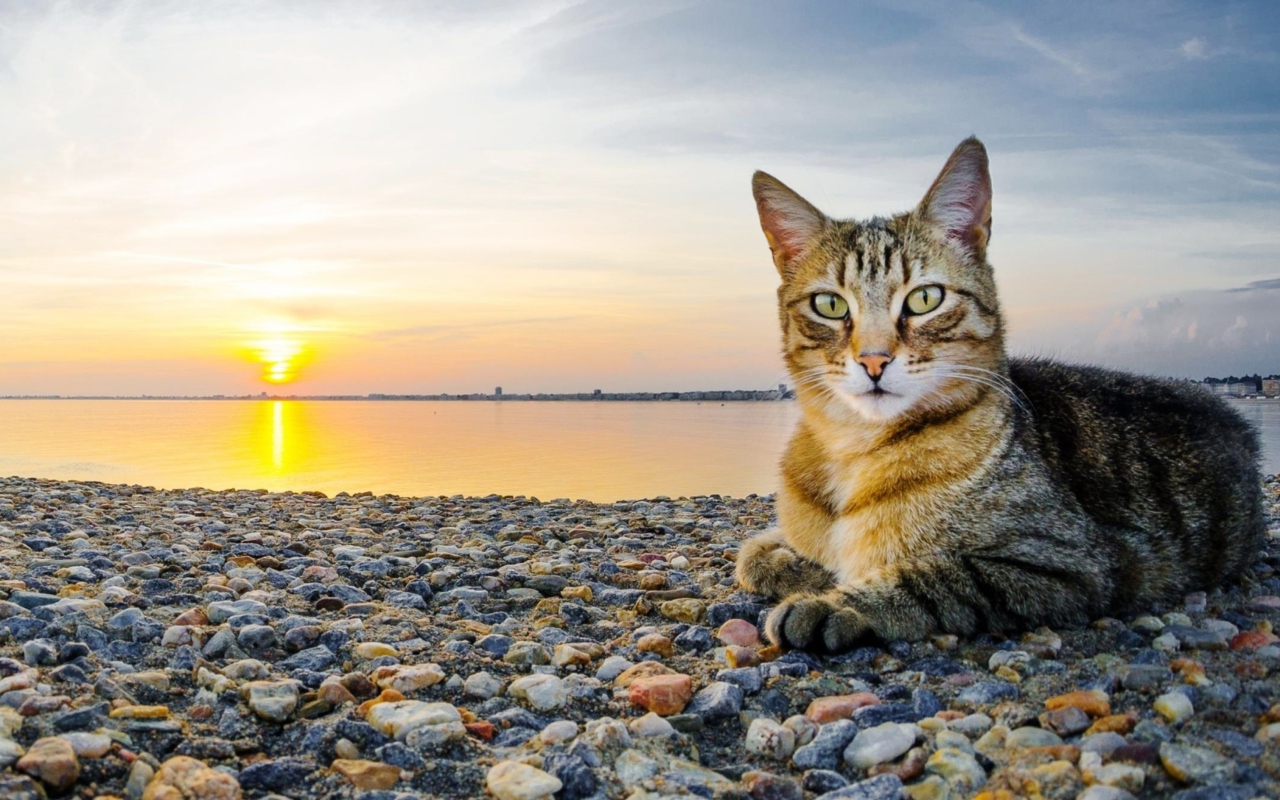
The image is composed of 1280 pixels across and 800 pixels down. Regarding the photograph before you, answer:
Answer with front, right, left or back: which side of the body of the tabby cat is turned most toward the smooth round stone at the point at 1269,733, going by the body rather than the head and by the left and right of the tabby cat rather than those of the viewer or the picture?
left

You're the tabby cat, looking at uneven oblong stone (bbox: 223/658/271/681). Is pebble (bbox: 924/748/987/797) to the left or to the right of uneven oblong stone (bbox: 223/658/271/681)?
left

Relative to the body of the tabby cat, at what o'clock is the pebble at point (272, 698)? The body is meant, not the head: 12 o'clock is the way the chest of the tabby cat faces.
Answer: The pebble is roughly at 12 o'clock from the tabby cat.

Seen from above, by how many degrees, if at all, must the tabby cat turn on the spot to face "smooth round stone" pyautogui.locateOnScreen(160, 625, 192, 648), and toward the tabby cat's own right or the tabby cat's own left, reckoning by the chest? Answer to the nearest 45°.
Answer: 0° — it already faces it

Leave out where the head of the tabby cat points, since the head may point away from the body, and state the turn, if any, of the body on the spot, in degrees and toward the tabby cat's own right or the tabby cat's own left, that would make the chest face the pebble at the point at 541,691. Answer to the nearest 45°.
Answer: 0° — it already faces it

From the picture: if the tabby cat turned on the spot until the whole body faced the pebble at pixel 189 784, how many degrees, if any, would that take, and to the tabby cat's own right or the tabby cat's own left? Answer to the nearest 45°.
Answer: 0° — it already faces it

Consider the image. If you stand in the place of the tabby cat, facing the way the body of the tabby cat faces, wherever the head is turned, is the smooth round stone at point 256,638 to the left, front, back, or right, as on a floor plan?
front

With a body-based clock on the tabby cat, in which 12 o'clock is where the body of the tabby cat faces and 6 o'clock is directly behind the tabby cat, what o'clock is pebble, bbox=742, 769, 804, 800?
The pebble is roughly at 11 o'clock from the tabby cat.

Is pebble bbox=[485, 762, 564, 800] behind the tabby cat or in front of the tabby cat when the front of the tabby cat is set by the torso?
in front

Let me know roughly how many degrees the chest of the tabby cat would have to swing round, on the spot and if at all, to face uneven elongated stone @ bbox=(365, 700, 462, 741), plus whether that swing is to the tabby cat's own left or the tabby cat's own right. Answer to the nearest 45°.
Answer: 0° — it already faces it

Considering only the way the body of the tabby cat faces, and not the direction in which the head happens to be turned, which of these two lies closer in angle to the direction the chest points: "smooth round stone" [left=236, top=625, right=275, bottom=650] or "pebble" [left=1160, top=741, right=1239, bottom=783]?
the smooth round stone

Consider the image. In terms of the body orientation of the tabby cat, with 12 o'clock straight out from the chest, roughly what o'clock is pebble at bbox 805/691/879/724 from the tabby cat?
The pebble is roughly at 11 o'clock from the tabby cat.

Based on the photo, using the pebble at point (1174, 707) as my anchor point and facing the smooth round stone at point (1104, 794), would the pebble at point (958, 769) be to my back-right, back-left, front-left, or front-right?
front-right

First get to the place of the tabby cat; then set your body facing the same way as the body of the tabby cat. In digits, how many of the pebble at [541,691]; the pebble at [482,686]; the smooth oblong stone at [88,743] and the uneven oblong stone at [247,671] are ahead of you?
4

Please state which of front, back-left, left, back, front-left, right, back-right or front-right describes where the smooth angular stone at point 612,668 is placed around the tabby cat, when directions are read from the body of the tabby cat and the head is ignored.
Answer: front

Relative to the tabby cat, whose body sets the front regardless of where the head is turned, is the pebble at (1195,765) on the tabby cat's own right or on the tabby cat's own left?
on the tabby cat's own left

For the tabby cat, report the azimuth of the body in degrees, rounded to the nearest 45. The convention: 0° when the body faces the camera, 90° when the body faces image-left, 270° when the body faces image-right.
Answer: approximately 45°

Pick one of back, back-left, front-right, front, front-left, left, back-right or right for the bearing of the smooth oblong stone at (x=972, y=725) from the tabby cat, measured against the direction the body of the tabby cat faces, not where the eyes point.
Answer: front-left

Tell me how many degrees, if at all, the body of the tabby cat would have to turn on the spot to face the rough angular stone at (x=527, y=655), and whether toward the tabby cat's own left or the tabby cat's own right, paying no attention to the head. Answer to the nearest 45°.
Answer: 0° — it already faces it

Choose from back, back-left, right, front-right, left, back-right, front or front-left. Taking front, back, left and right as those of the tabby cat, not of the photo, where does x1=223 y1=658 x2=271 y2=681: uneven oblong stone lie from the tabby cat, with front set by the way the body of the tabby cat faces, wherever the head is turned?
front

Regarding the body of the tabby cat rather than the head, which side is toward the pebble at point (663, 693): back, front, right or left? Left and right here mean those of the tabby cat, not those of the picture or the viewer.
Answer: front
